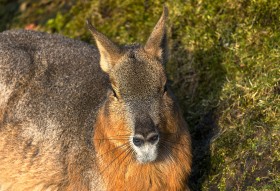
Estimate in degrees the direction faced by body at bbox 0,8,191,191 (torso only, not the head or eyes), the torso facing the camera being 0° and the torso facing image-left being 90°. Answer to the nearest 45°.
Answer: approximately 315°
